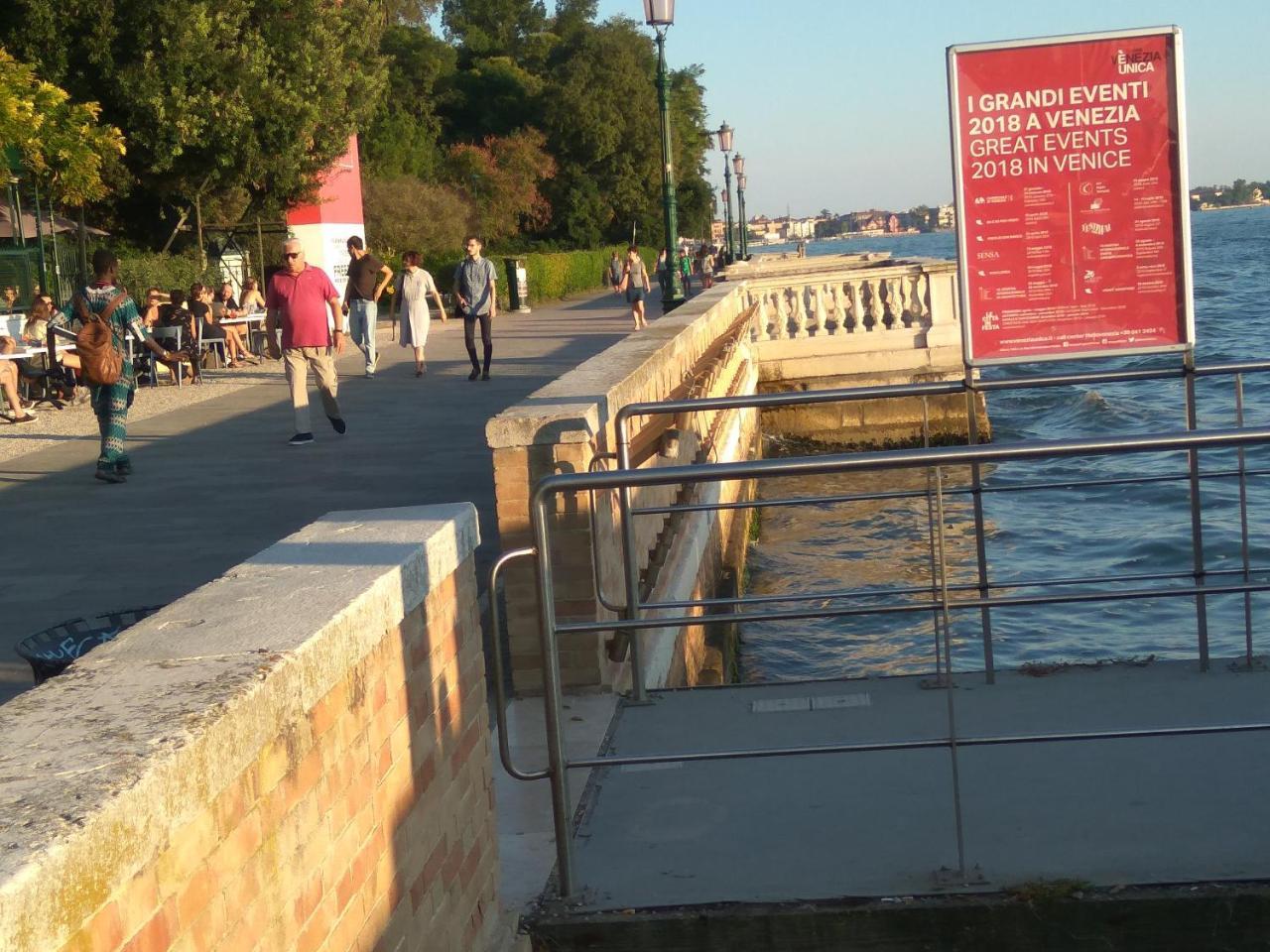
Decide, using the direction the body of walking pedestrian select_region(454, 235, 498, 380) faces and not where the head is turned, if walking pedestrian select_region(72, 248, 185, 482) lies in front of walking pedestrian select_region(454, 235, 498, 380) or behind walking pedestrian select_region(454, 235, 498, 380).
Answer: in front

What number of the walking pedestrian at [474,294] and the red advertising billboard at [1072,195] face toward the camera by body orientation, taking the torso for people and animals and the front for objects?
2

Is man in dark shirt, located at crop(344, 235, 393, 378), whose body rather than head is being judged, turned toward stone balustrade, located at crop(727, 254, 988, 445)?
no

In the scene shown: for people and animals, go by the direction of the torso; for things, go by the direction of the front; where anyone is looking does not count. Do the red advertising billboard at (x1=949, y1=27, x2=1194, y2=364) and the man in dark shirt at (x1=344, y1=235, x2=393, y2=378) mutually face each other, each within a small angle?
no

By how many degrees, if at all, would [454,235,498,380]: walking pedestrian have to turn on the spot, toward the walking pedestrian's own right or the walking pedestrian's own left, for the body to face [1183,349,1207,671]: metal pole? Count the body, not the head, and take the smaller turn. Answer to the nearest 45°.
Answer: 0° — they already face it

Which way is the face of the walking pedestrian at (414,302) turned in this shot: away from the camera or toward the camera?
toward the camera

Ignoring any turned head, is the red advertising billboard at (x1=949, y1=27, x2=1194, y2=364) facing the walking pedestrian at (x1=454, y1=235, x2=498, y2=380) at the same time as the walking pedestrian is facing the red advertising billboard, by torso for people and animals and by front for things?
no

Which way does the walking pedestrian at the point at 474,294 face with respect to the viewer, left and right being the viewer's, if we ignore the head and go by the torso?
facing the viewer

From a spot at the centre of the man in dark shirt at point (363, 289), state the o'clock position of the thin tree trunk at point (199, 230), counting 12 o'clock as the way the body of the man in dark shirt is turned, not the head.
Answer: The thin tree trunk is roughly at 4 o'clock from the man in dark shirt.

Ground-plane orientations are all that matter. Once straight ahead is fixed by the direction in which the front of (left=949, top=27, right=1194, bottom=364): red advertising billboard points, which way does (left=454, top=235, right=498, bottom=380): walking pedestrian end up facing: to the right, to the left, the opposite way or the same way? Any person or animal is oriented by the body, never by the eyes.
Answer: the same way

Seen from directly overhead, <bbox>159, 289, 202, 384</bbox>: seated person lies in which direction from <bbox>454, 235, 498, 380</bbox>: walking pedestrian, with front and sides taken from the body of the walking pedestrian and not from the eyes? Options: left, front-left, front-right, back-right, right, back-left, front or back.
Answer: back-right

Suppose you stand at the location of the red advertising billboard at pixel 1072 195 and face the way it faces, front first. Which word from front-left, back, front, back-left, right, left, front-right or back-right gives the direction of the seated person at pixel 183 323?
back-right

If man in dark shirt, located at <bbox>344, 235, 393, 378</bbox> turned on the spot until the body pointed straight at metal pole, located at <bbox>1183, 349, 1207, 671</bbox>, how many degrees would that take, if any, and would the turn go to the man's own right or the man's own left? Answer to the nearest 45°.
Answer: approximately 45° to the man's own left

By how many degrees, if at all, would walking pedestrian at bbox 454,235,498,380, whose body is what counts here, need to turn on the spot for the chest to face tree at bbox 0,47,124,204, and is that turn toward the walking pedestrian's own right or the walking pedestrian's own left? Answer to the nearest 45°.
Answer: approximately 90° to the walking pedestrian's own right

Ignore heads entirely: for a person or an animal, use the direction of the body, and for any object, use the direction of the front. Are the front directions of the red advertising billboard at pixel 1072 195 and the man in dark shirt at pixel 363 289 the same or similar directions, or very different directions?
same or similar directions

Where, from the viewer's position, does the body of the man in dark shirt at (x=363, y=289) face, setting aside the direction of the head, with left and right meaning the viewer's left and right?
facing the viewer and to the left of the viewer

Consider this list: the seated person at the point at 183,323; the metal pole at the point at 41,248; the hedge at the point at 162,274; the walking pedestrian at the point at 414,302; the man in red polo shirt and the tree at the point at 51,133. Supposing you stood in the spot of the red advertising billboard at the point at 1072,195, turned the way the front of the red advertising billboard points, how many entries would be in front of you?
0
